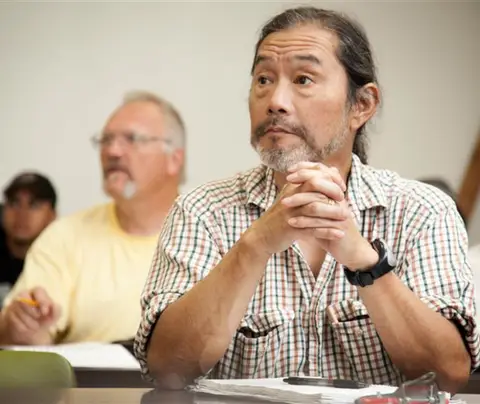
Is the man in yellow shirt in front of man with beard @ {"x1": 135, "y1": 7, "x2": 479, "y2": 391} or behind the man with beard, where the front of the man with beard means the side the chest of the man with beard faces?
behind

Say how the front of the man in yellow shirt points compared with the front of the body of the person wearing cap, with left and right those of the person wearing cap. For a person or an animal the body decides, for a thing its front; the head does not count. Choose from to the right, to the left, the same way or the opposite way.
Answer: the same way

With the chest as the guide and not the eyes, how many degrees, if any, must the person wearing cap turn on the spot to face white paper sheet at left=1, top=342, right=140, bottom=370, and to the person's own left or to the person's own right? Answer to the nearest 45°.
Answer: approximately 45° to the person's own left

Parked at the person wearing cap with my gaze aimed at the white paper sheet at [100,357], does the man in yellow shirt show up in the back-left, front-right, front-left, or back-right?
front-left

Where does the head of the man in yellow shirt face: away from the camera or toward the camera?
toward the camera

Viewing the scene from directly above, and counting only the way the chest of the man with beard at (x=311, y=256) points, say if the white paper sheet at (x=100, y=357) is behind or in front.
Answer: behind

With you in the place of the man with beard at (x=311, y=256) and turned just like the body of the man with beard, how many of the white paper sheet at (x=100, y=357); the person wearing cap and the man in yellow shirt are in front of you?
0

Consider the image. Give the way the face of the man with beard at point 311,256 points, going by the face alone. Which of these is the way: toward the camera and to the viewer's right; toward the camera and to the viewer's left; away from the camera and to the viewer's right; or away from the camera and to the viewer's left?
toward the camera and to the viewer's left

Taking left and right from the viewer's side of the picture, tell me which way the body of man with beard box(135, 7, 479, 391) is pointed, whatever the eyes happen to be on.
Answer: facing the viewer

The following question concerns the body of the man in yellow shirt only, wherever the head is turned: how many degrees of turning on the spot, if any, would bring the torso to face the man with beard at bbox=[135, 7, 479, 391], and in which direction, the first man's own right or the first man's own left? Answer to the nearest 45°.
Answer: approximately 45° to the first man's own left
